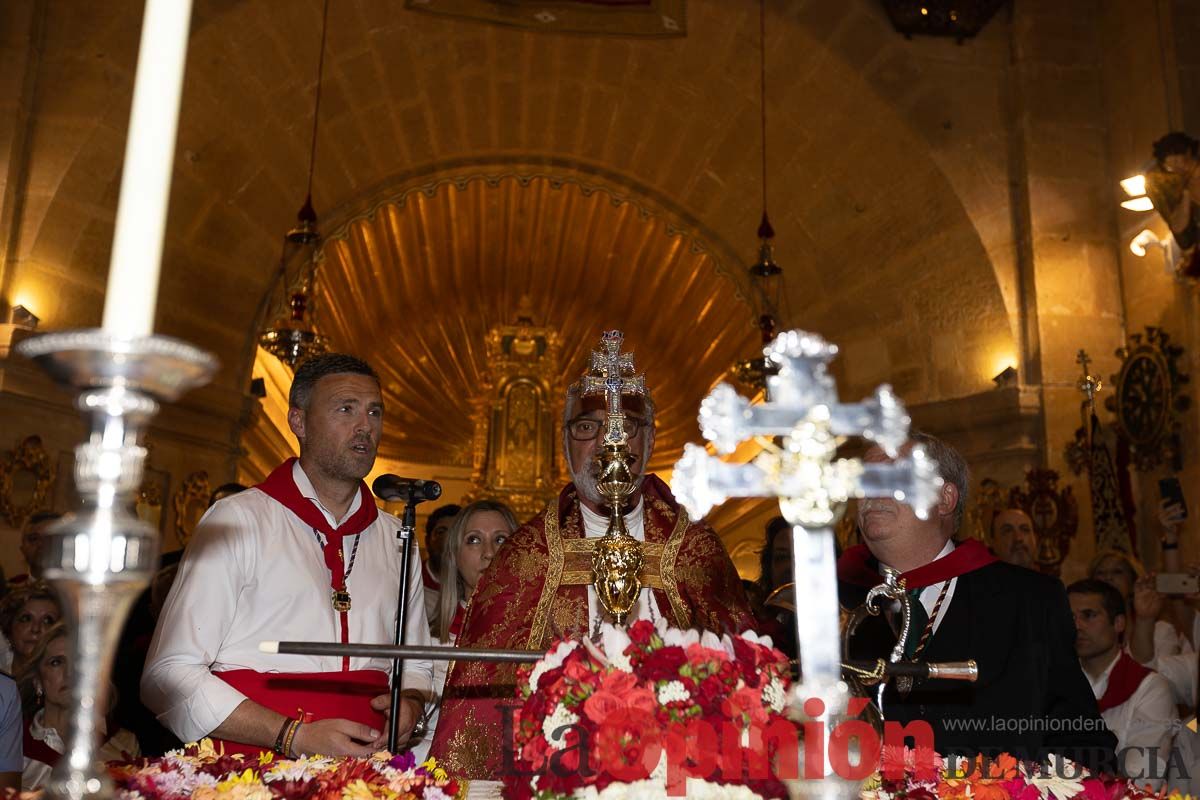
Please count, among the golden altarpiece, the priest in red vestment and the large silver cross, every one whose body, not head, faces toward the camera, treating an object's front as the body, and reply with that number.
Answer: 3

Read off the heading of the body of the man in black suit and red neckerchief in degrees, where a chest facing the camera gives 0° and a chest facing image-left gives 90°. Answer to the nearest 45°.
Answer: approximately 45°

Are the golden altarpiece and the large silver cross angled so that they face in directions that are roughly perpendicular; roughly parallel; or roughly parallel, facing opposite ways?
roughly parallel

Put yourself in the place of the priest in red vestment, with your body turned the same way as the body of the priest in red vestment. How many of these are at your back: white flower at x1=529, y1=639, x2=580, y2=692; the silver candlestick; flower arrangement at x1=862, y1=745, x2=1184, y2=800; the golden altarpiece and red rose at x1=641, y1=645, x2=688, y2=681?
1

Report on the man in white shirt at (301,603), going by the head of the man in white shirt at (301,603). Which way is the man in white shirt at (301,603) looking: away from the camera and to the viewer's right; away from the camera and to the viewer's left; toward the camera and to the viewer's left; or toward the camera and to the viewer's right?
toward the camera and to the viewer's right

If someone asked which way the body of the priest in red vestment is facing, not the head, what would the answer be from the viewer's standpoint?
toward the camera

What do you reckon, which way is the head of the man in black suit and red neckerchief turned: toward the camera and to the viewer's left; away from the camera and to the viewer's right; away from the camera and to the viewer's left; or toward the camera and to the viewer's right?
toward the camera and to the viewer's left

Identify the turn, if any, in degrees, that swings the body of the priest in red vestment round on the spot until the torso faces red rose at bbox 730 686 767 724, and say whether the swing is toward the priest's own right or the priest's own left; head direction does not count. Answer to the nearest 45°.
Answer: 0° — they already face it

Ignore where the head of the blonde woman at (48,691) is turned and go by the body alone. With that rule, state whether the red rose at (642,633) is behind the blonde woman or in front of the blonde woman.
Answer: in front

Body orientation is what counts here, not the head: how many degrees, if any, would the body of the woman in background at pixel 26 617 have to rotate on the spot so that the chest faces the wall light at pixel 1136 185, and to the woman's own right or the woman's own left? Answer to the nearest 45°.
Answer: approximately 45° to the woman's own left

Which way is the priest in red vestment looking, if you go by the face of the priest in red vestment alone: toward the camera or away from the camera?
toward the camera

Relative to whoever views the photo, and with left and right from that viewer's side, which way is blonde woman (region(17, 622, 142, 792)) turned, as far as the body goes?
facing the viewer and to the right of the viewer

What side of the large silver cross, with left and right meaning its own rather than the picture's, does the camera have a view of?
front

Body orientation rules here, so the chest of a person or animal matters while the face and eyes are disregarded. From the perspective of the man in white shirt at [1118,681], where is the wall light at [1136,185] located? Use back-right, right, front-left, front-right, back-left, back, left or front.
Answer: back-right

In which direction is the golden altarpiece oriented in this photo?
toward the camera

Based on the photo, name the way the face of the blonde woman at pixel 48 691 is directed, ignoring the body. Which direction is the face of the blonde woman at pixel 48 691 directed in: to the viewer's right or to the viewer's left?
to the viewer's right
